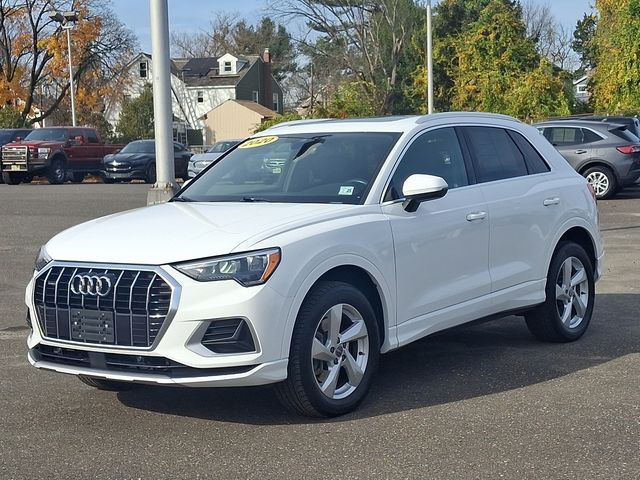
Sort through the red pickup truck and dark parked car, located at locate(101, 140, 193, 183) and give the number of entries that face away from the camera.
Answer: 0

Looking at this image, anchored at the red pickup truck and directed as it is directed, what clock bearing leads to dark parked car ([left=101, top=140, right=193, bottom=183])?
The dark parked car is roughly at 8 o'clock from the red pickup truck.

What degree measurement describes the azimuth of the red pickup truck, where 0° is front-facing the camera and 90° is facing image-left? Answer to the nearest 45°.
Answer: approximately 45°

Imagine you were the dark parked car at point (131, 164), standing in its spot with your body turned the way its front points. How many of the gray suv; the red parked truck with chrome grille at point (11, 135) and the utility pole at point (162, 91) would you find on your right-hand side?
1

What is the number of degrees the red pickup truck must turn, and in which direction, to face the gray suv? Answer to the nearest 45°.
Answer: approximately 90° to its left

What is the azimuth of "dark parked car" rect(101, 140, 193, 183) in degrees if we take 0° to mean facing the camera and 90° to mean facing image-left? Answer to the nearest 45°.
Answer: approximately 45°

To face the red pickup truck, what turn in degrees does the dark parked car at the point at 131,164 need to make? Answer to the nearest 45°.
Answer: approximately 45° to its right

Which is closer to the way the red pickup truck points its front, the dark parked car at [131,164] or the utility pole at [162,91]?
the utility pole

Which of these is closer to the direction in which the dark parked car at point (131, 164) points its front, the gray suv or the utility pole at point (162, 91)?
the utility pole
